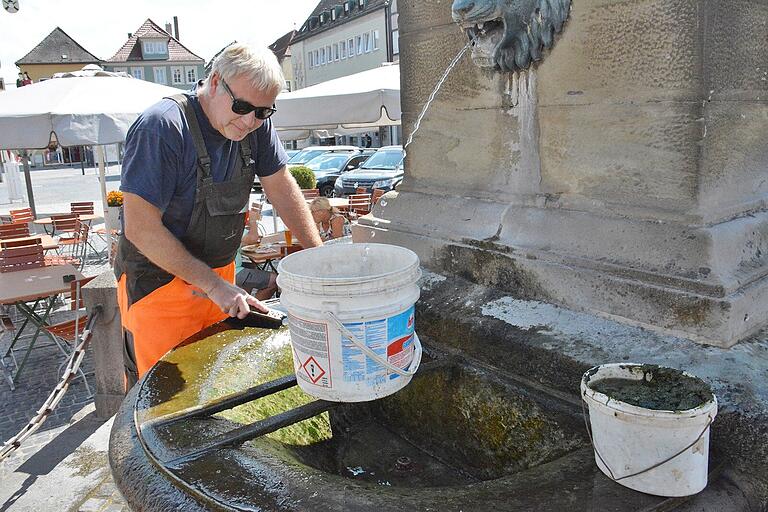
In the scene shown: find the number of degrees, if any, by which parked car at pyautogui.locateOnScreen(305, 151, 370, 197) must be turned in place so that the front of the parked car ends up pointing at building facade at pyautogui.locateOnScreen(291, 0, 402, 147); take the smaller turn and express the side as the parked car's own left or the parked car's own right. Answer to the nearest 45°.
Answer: approximately 135° to the parked car's own right

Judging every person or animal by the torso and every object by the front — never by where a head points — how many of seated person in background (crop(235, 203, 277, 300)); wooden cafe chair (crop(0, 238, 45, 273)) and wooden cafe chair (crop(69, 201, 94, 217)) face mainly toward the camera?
2

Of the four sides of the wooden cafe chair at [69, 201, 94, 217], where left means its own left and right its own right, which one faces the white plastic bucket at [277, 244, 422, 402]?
front

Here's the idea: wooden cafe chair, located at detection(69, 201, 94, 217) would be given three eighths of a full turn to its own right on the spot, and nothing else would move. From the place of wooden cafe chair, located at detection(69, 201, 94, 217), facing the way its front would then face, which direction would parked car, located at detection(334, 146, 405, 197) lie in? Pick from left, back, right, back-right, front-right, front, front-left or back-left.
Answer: back-right

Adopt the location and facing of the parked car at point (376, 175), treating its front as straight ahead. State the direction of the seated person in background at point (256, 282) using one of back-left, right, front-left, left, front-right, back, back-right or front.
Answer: front-left

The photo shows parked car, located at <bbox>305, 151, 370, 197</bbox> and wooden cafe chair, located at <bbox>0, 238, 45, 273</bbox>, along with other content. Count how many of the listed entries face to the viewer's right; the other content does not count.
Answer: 0

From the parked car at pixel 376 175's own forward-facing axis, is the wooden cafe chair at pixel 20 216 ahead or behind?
ahead

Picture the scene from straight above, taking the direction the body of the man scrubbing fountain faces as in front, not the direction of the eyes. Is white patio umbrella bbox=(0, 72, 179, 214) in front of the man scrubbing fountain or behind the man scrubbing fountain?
behind

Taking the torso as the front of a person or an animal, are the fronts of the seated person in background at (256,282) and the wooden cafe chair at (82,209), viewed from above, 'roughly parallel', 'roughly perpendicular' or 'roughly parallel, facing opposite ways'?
roughly perpendicular

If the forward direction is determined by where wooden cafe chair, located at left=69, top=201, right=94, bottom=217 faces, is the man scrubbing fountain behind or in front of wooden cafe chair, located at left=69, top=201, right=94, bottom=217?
in front
